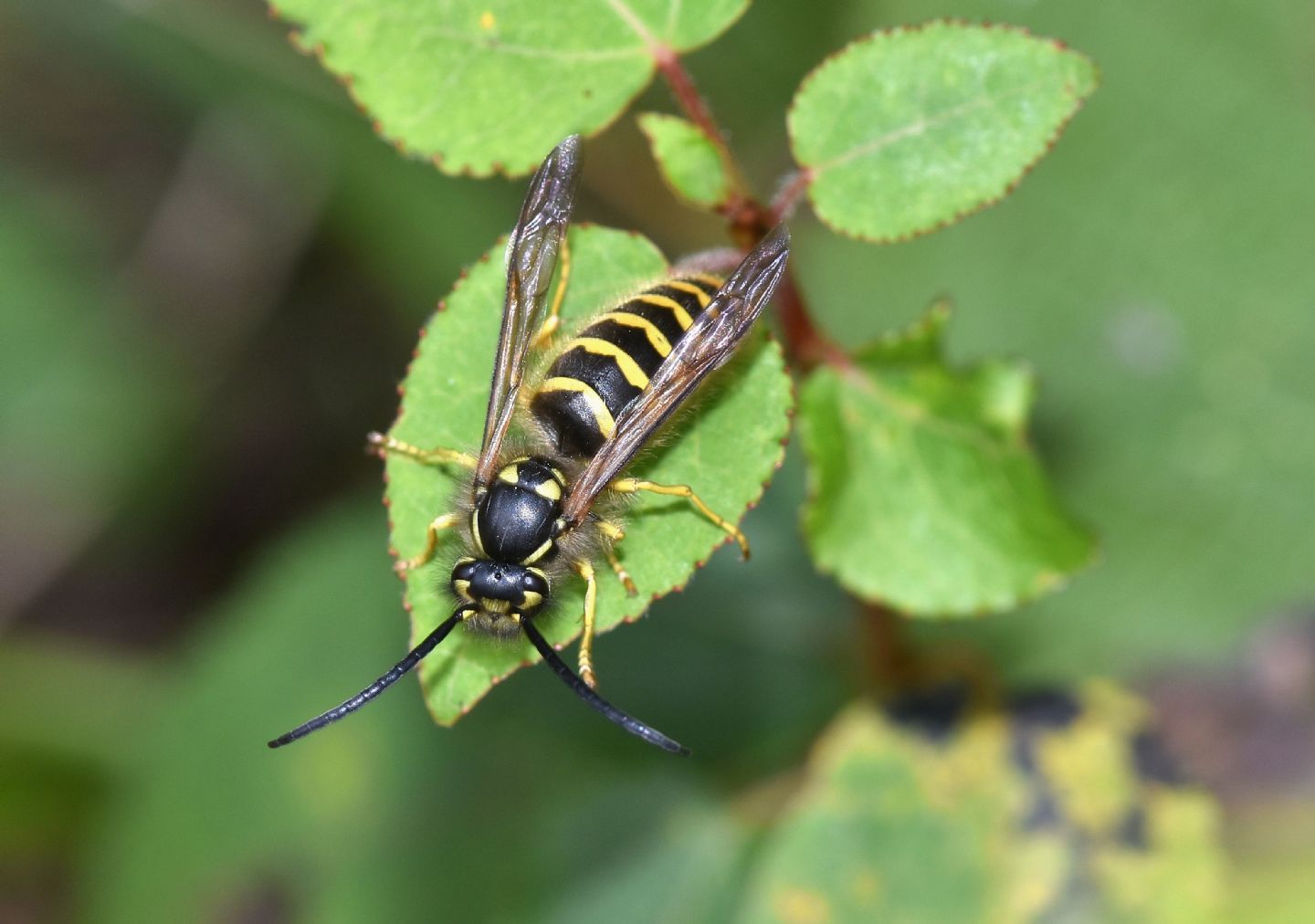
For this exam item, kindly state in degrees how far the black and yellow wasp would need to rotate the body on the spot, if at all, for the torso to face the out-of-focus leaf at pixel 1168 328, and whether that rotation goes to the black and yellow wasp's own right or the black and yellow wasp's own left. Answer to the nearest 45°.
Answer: approximately 180°

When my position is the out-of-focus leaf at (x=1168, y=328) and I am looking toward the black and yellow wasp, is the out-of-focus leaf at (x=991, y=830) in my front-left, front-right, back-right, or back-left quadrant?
front-left

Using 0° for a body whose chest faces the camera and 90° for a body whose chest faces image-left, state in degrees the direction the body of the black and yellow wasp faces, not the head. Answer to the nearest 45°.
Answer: approximately 45°

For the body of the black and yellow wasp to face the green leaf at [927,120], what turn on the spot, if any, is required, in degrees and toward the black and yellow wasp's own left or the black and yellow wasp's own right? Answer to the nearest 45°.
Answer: approximately 135° to the black and yellow wasp's own left
